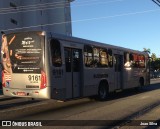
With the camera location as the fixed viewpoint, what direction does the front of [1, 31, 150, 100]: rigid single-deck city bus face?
facing away from the viewer and to the right of the viewer
